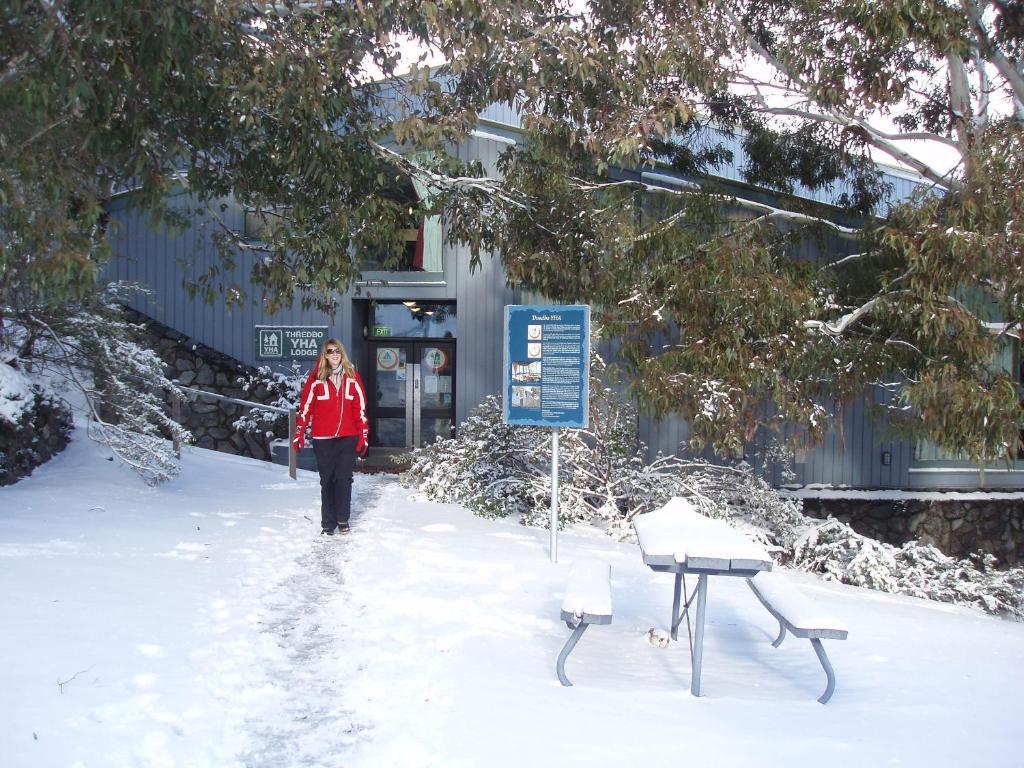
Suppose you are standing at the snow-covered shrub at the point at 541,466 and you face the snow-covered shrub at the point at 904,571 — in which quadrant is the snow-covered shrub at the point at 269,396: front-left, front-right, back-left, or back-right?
back-left

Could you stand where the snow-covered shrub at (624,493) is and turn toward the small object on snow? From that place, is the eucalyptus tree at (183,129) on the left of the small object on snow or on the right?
right

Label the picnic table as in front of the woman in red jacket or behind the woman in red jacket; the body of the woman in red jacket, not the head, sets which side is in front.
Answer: in front

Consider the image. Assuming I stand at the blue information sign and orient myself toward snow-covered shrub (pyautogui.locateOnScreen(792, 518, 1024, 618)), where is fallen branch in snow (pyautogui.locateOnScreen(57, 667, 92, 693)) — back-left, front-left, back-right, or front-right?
back-right

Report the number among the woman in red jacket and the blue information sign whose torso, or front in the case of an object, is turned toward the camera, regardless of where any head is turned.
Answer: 2

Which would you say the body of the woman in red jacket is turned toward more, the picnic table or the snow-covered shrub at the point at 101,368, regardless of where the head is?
the picnic table

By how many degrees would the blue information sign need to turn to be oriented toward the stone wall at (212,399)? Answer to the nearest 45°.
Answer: approximately 135° to its right

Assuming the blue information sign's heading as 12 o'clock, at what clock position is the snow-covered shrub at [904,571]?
The snow-covered shrub is roughly at 8 o'clock from the blue information sign.

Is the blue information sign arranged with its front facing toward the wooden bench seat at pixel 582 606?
yes

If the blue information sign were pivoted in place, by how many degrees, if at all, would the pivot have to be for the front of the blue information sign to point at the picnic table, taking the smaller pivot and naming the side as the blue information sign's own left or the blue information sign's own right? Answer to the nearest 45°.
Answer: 0° — it already faces it

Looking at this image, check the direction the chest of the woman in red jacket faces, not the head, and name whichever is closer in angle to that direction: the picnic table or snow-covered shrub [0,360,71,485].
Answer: the picnic table

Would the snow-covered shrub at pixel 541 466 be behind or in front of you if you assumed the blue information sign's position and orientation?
behind

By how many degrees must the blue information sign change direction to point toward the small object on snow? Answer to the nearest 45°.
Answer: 0° — it already faces it

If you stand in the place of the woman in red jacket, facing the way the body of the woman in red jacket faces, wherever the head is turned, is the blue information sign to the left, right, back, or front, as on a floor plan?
left

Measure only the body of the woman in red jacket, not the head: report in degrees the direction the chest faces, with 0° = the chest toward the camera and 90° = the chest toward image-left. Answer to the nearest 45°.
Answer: approximately 0°
